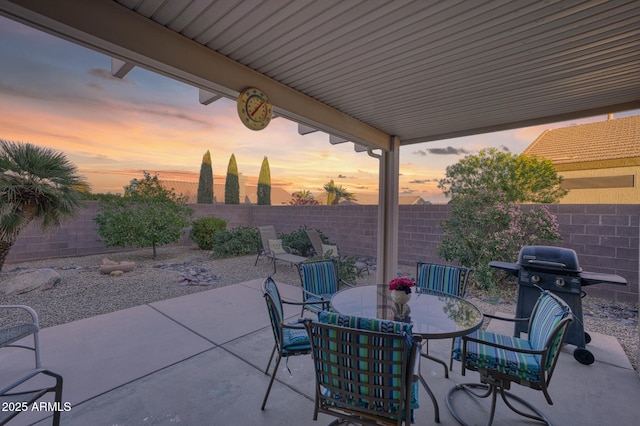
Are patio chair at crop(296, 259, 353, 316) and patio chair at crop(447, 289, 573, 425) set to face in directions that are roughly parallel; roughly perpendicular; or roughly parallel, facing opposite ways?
roughly parallel, facing opposite ways

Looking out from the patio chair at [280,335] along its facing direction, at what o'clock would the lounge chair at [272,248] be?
The lounge chair is roughly at 9 o'clock from the patio chair.

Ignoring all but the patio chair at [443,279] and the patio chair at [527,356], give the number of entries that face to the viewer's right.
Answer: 0

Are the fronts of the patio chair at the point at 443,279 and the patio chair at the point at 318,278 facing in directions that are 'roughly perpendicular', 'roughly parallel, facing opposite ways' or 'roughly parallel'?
roughly perpendicular

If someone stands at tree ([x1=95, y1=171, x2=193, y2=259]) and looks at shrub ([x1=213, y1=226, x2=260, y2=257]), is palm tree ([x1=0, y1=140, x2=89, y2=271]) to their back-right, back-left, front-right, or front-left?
back-right

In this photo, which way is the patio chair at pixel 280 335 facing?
to the viewer's right

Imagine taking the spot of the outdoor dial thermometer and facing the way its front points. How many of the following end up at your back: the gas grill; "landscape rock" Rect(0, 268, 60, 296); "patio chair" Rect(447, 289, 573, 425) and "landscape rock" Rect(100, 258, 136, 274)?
2

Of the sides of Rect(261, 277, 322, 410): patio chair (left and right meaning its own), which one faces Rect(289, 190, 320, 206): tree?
left

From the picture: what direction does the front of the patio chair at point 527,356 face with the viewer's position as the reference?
facing to the left of the viewer

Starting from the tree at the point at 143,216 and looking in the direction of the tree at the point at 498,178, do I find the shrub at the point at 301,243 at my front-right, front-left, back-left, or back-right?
front-left

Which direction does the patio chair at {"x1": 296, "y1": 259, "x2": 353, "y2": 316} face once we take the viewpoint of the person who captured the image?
facing the viewer and to the right of the viewer

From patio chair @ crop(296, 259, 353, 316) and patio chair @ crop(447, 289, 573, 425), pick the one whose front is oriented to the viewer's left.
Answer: patio chair @ crop(447, 289, 573, 425)

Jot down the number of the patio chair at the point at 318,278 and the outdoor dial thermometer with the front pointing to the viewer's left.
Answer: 0

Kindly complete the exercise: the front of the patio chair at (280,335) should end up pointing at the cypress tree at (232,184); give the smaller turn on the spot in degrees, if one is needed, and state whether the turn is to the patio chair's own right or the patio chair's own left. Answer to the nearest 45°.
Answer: approximately 90° to the patio chair's own left

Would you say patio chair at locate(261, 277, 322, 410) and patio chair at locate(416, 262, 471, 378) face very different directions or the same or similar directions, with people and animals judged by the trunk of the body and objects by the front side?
very different directions
